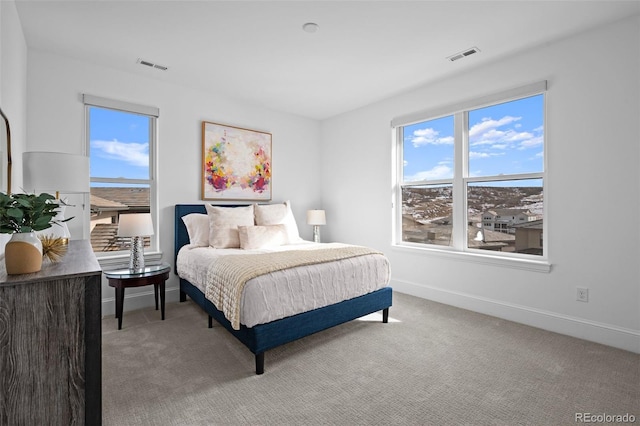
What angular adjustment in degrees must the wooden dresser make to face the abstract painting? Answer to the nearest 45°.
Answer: approximately 45° to its left

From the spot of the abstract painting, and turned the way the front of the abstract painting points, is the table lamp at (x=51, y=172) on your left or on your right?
on your right

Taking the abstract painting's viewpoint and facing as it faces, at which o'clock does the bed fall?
The bed is roughly at 1 o'clock from the abstract painting.

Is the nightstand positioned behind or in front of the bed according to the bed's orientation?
behind

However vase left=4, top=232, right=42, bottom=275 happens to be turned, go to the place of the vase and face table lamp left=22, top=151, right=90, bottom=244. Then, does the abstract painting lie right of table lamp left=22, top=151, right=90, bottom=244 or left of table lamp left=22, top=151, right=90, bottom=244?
right

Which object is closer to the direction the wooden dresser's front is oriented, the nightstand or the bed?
the bed

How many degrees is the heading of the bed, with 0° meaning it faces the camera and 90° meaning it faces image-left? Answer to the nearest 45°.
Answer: approximately 315°

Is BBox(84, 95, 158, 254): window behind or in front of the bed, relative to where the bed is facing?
behind

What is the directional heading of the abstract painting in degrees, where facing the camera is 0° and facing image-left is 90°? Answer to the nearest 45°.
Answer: approximately 315°

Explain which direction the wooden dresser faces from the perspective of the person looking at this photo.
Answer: facing to the right of the viewer

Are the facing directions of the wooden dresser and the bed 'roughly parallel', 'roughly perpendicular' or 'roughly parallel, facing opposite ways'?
roughly perpendicular

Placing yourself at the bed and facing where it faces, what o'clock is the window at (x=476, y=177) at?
The window is roughly at 10 o'clock from the bed.
